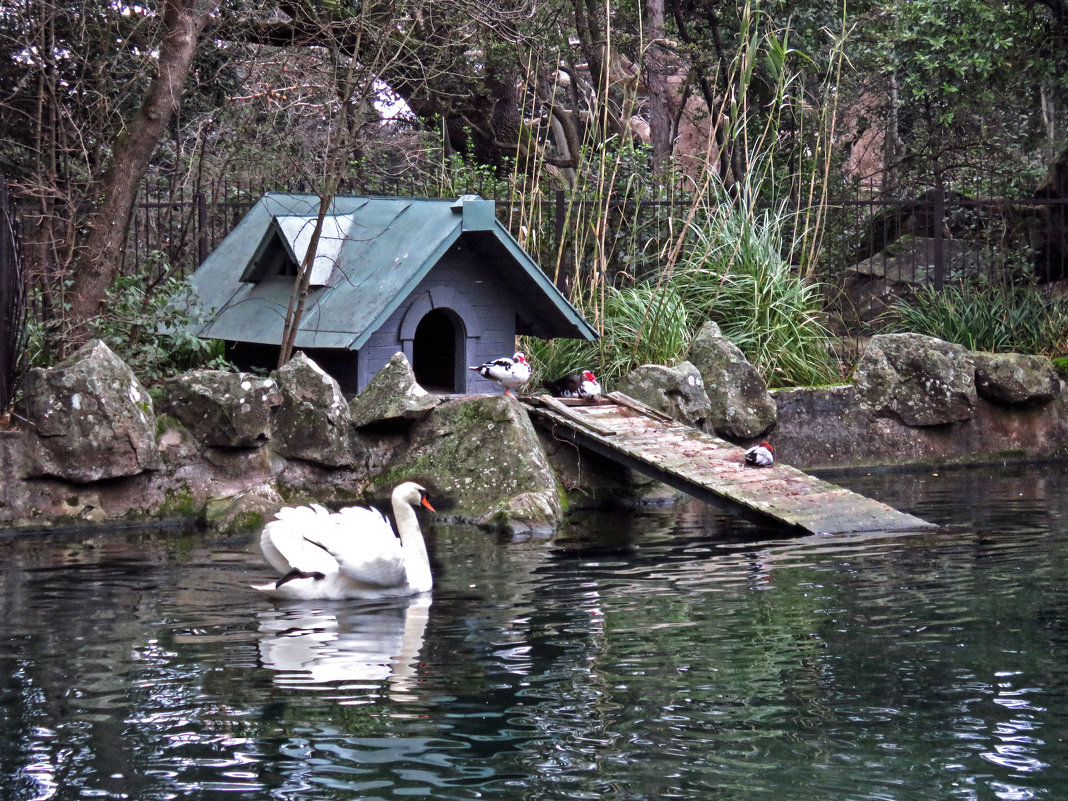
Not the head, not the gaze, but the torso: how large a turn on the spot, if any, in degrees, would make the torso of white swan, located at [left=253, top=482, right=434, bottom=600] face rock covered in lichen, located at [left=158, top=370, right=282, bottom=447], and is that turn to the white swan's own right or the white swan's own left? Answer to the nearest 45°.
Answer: approximately 90° to the white swan's own left

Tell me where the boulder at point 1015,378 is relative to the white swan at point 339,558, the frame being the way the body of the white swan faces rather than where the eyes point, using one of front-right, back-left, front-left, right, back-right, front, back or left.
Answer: front-left

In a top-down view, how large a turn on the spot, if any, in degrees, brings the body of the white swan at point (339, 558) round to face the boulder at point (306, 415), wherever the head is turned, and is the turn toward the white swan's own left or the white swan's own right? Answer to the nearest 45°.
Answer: approximately 90° to the white swan's own left

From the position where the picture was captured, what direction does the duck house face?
facing the viewer and to the right of the viewer

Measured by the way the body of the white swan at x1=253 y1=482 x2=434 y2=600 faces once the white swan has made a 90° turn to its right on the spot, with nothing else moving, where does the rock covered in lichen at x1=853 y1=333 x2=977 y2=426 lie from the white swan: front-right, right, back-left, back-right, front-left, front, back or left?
back-left

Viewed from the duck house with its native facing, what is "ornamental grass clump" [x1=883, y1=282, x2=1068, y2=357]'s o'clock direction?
The ornamental grass clump is roughly at 10 o'clock from the duck house.

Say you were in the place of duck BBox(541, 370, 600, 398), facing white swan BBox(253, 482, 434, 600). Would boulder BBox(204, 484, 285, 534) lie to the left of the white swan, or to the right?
right

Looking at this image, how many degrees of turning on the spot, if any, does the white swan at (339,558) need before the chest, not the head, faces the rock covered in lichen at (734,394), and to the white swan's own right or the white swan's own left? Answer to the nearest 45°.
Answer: approximately 45° to the white swan's own left

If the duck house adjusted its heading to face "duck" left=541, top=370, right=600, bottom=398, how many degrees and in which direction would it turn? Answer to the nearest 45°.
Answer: approximately 45° to its left

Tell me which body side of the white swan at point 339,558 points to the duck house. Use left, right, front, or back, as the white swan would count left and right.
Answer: left

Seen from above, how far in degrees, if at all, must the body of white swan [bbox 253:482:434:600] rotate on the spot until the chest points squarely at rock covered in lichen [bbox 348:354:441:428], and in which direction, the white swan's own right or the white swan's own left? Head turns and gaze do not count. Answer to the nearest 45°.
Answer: approximately 90° to the white swan's own left

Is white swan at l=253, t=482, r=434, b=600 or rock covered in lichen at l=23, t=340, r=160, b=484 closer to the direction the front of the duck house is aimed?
the white swan

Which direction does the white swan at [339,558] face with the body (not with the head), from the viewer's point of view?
to the viewer's right

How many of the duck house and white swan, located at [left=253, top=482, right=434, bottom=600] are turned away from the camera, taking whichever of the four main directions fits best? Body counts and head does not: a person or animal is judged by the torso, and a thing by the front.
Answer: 0

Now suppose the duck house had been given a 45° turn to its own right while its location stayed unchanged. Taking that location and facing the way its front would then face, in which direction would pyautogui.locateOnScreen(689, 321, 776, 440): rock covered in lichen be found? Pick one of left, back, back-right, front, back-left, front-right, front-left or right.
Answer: left
